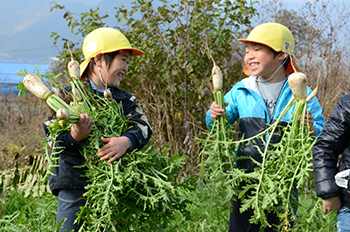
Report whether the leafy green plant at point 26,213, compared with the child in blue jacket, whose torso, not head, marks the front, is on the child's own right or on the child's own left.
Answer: on the child's own right

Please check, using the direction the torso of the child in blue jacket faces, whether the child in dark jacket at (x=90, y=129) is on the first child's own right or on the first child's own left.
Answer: on the first child's own right

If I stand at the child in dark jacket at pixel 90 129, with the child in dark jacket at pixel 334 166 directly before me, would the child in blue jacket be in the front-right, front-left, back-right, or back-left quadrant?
front-left

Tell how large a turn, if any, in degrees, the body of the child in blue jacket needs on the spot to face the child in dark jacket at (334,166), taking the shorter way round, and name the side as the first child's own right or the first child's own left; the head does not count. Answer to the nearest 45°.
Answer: approximately 45° to the first child's own left

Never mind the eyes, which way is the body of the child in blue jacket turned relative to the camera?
toward the camera

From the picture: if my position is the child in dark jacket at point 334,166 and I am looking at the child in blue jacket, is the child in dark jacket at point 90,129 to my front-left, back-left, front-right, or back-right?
front-left

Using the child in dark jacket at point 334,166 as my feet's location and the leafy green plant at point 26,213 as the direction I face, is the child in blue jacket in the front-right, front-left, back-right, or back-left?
front-right
